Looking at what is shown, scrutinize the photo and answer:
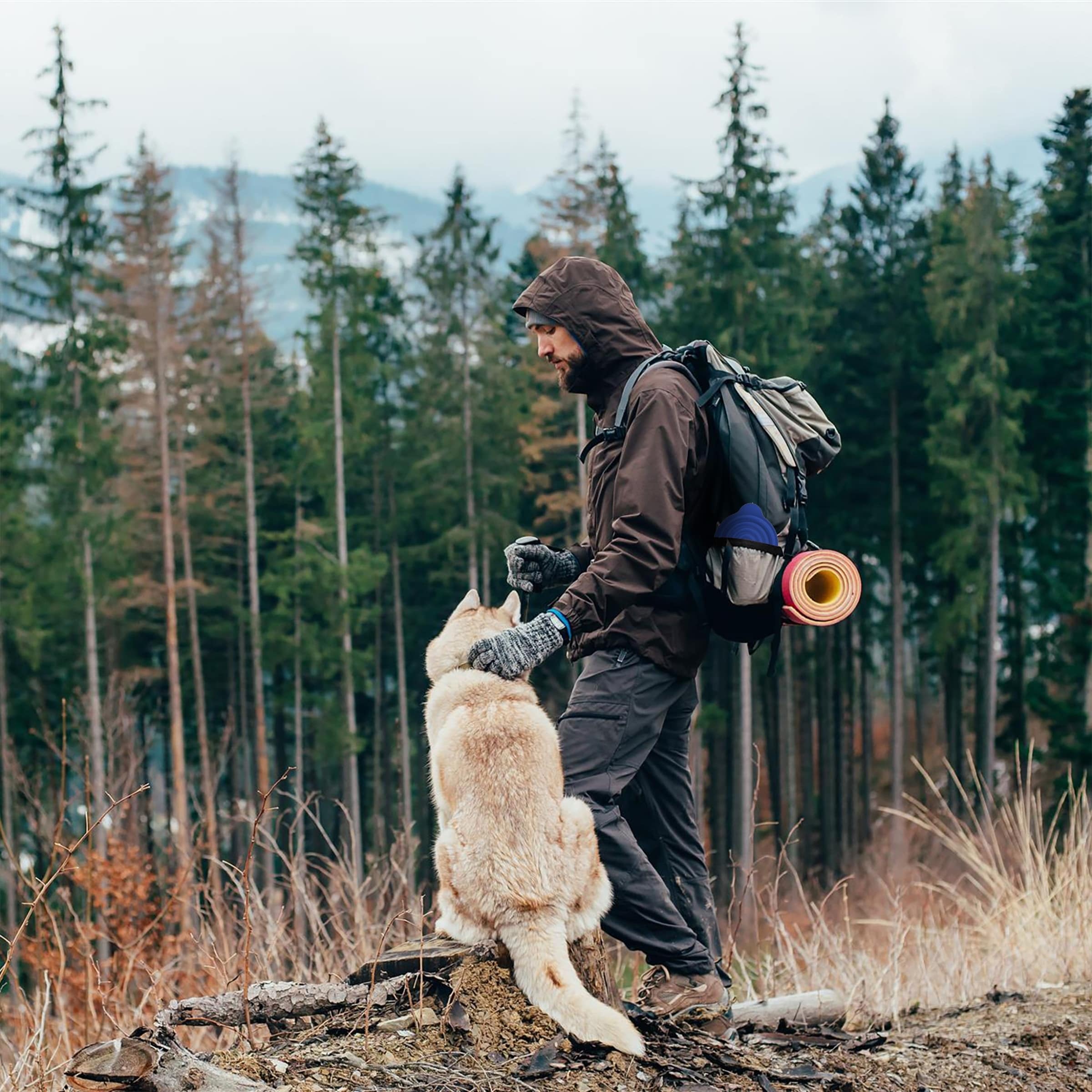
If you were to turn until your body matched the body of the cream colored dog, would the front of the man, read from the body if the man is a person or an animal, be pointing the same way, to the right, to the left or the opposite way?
to the left

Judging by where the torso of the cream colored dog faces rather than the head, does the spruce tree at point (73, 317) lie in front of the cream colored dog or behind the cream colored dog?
in front

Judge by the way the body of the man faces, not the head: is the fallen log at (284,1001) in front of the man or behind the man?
in front

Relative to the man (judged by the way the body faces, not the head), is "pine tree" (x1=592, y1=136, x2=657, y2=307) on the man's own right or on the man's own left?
on the man's own right

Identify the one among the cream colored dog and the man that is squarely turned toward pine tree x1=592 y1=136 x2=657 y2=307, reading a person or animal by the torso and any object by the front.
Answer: the cream colored dog

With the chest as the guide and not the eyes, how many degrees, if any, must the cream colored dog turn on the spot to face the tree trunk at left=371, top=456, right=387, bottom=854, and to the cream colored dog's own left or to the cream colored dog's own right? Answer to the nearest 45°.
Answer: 0° — it already faces it

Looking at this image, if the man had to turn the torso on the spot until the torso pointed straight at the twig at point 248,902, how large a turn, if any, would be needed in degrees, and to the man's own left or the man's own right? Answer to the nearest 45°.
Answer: approximately 45° to the man's own left

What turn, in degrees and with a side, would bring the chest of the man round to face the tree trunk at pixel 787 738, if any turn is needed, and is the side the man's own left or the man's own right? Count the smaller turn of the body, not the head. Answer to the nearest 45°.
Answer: approximately 90° to the man's own right

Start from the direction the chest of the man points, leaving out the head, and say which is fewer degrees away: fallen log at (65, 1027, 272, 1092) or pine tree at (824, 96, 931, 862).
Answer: the fallen log

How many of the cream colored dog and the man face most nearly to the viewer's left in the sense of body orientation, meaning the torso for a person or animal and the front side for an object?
1

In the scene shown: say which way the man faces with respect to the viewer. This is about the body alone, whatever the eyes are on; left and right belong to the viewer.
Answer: facing to the left of the viewer

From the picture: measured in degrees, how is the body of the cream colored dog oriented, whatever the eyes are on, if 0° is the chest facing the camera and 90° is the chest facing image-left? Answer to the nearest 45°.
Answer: approximately 180°

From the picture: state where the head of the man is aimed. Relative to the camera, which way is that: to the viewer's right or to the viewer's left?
to the viewer's left
